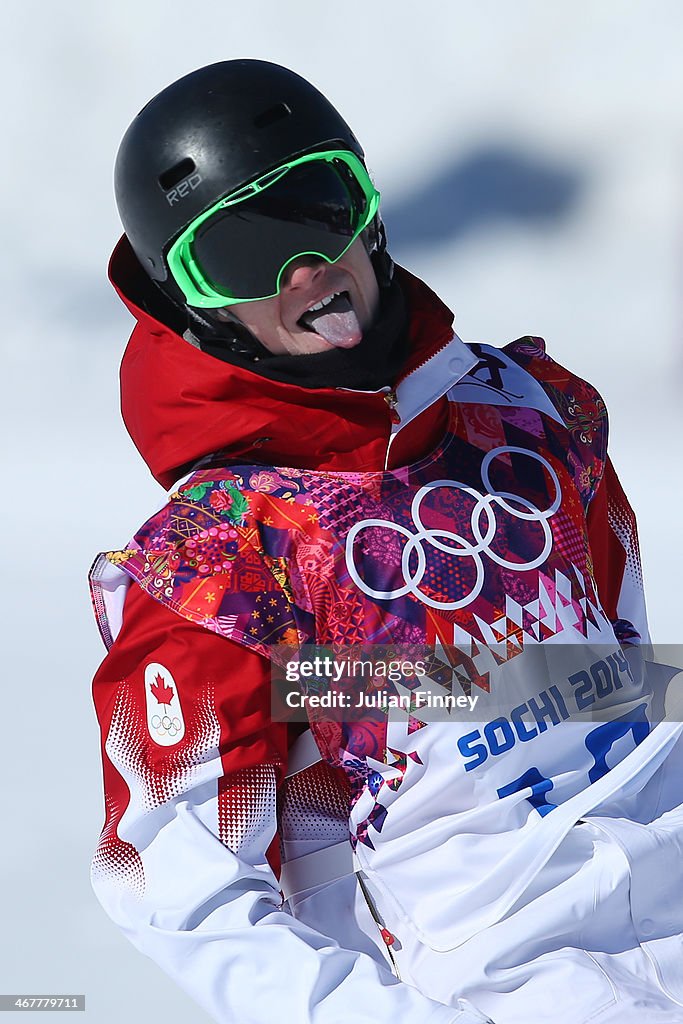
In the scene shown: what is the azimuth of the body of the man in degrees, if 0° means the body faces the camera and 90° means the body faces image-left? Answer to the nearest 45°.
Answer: approximately 315°
